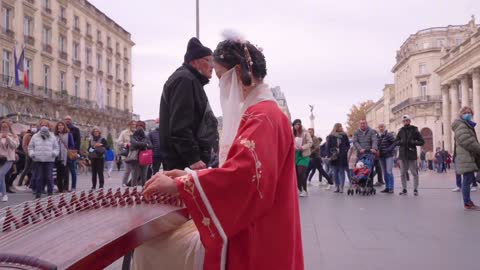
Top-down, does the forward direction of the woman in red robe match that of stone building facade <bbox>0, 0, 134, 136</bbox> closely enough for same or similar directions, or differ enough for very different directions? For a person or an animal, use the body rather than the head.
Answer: very different directions

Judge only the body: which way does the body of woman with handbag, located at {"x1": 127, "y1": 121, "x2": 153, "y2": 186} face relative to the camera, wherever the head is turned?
toward the camera

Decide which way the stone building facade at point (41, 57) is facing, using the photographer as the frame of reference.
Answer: facing the viewer and to the right of the viewer

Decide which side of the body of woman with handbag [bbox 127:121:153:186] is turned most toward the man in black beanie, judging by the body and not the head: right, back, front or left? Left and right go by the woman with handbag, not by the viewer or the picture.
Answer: front

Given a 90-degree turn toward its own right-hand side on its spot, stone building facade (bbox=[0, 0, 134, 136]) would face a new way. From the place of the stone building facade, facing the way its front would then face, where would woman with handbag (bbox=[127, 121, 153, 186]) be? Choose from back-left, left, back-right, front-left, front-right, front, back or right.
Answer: front-left

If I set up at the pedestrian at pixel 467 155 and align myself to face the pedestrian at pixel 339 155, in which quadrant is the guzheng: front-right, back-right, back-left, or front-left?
back-left

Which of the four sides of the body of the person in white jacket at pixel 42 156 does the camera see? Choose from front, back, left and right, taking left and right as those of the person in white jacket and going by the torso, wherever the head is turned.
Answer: front

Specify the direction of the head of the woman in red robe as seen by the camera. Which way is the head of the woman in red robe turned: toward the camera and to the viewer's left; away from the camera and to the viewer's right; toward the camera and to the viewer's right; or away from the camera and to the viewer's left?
away from the camera and to the viewer's left

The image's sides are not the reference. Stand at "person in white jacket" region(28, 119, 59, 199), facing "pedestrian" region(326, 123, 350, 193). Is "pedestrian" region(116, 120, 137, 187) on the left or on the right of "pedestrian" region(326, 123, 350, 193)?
left

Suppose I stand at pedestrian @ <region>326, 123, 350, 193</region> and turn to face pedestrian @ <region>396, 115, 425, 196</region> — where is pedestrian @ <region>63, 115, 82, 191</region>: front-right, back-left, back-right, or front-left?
back-right
